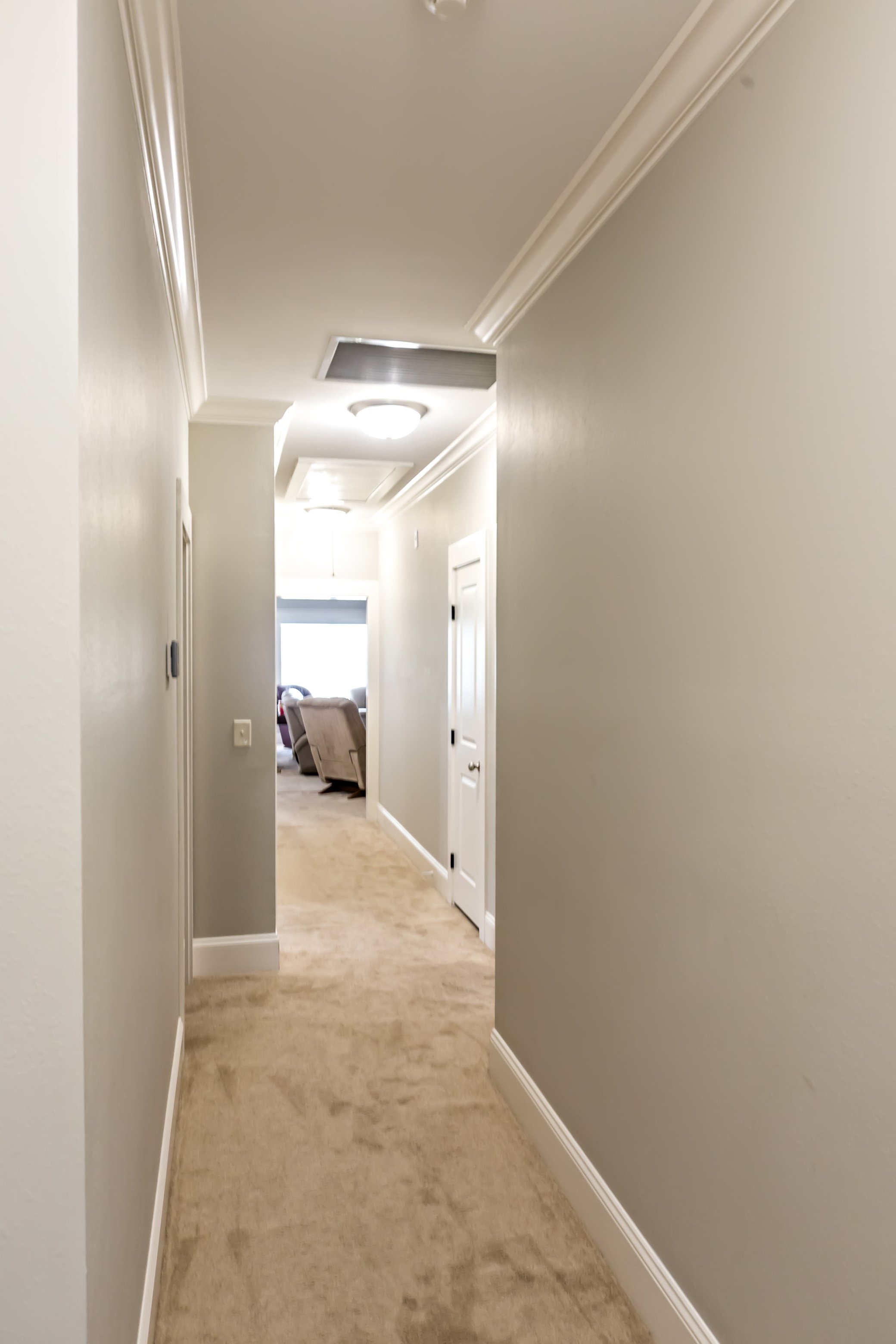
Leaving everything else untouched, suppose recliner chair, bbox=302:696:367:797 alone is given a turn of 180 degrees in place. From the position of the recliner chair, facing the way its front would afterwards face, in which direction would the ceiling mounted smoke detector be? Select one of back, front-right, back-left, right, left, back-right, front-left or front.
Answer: front-left

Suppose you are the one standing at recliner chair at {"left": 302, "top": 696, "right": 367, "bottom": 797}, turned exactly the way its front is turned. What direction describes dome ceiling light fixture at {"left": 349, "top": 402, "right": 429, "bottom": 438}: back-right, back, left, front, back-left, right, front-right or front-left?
back-right

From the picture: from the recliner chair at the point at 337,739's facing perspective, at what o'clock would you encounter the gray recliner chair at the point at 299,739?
The gray recliner chair is roughly at 10 o'clock from the recliner chair.

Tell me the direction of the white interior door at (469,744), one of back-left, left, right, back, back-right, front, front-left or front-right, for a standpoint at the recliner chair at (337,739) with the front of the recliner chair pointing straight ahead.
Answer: back-right

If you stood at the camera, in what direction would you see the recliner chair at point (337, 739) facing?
facing away from the viewer and to the right of the viewer
